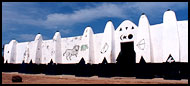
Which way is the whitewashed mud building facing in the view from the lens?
facing the viewer and to the left of the viewer
